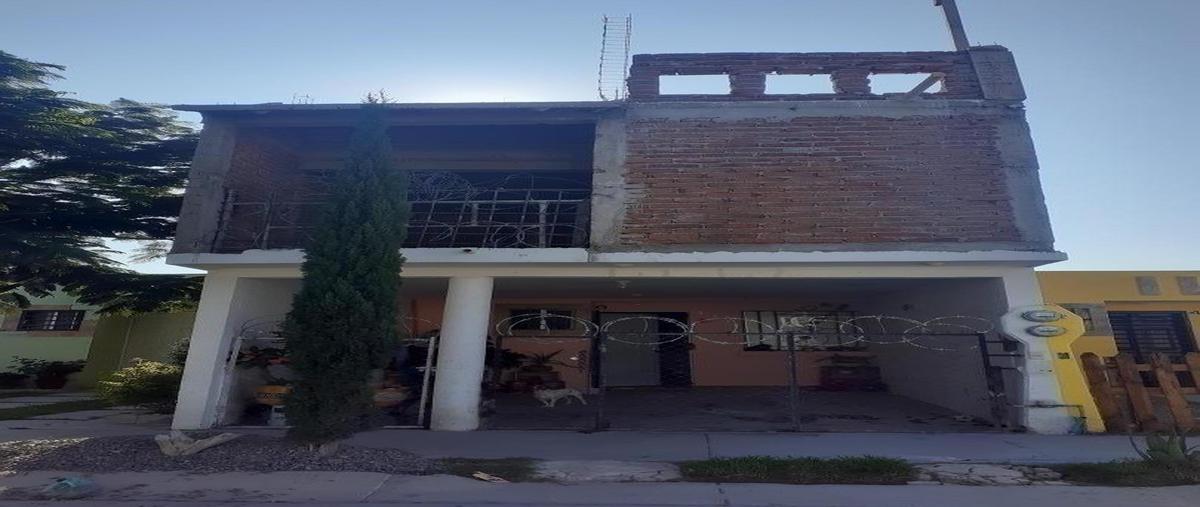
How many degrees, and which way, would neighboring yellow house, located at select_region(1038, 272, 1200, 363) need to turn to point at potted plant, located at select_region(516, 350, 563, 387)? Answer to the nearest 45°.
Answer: approximately 45° to its right

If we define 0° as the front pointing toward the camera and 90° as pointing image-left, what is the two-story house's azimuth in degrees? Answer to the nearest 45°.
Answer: approximately 0°

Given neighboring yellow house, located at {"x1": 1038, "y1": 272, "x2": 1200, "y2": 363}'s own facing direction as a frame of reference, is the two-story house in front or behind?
in front

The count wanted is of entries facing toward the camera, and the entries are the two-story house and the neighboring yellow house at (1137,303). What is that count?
2

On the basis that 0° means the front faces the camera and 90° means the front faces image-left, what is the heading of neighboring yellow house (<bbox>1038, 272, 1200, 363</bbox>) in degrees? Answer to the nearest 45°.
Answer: approximately 0°

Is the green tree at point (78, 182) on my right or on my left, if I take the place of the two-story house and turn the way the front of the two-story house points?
on my right
